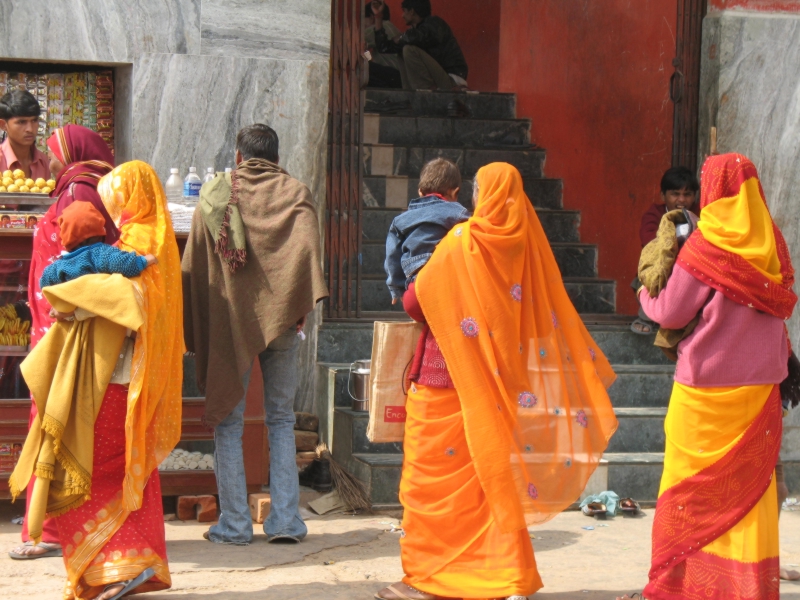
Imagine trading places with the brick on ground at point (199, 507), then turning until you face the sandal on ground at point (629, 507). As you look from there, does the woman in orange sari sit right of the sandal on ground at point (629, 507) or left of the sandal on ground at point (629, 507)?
right

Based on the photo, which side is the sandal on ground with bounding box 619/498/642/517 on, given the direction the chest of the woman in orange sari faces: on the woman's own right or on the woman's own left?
on the woman's own right

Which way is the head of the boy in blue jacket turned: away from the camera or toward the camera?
away from the camera

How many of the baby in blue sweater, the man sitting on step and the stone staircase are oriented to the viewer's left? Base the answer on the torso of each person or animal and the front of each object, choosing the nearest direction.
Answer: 1

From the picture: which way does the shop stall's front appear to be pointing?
toward the camera

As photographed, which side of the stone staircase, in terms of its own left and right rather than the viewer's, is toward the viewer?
front

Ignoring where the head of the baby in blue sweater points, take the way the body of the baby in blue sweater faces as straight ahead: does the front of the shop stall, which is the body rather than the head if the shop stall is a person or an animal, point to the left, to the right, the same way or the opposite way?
the opposite way

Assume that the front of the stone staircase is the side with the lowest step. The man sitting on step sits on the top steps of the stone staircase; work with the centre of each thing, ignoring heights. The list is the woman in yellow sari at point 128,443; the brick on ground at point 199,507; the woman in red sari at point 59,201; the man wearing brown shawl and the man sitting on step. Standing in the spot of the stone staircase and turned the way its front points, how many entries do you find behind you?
1

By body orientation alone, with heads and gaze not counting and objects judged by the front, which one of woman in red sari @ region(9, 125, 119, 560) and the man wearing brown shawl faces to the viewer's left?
the woman in red sari

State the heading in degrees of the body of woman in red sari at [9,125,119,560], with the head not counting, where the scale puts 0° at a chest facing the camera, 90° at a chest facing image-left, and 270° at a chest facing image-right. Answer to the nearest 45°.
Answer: approximately 90°

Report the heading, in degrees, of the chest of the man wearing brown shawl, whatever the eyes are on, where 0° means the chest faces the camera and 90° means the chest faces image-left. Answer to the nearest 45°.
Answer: approximately 180°
